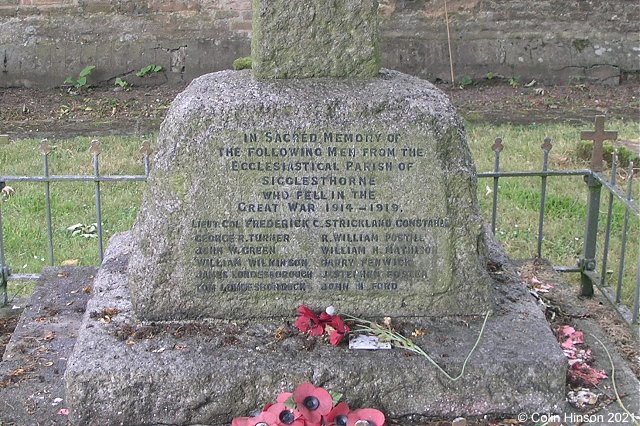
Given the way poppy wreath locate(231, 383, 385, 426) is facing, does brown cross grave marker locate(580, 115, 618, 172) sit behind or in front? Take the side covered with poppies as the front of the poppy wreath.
behind

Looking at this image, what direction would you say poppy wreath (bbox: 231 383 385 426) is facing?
toward the camera

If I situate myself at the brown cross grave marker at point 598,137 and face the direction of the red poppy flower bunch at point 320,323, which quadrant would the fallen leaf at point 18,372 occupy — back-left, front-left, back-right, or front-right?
front-right

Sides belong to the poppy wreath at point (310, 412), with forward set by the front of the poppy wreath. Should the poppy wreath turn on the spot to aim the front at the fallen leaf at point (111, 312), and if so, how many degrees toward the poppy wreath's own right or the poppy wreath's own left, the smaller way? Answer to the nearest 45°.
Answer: approximately 135° to the poppy wreath's own right

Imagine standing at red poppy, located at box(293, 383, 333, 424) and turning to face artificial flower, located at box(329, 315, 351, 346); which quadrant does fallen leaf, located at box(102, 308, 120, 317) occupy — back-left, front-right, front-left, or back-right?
front-left

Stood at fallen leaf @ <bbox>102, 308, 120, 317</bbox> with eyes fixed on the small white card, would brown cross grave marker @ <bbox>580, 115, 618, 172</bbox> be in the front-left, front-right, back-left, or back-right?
front-left

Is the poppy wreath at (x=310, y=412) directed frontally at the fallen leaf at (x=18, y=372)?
no
